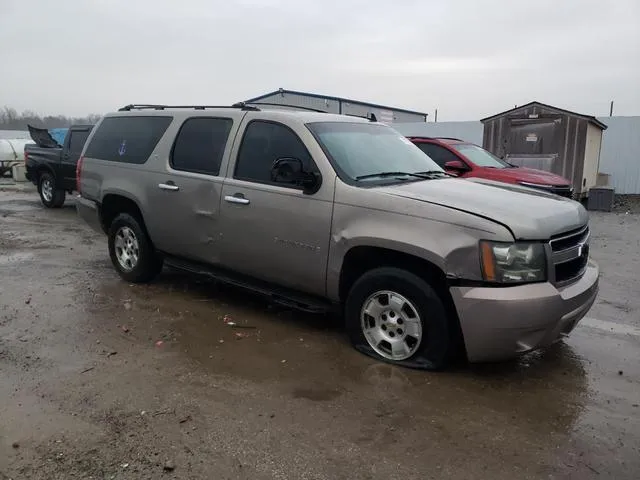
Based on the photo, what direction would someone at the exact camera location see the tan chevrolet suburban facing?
facing the viewer and to the right of the viewer

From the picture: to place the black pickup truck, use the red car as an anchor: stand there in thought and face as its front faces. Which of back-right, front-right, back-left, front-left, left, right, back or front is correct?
back-right

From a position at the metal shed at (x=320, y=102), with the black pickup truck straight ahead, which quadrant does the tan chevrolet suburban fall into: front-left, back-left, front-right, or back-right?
front-left

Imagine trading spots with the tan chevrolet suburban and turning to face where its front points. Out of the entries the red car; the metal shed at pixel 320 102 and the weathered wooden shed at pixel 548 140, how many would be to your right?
0

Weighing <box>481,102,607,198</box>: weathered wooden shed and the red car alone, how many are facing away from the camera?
0

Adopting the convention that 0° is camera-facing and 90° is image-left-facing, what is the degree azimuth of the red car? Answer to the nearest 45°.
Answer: approximately 315°

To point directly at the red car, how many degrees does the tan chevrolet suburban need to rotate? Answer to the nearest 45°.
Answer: approximately 135° to its left

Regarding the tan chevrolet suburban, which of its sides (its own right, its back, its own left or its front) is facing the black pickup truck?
back

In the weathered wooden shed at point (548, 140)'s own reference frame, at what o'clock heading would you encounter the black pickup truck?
The black pickup truck is roughly at 2 o'clock from the weathered wooden shed.

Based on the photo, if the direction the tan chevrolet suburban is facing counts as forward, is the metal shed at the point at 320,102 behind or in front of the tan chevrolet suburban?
behind

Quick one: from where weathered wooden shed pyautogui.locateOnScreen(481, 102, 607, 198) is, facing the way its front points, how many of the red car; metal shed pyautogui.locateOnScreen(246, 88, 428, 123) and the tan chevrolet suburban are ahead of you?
2

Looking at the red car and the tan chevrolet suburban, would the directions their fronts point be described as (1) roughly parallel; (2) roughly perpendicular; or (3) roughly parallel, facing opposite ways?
roughly parallel

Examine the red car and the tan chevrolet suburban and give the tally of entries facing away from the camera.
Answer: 0

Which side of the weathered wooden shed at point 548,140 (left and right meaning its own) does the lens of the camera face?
front

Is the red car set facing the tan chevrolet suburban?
no

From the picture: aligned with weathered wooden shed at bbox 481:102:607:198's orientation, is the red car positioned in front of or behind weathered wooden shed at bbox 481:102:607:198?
in front
